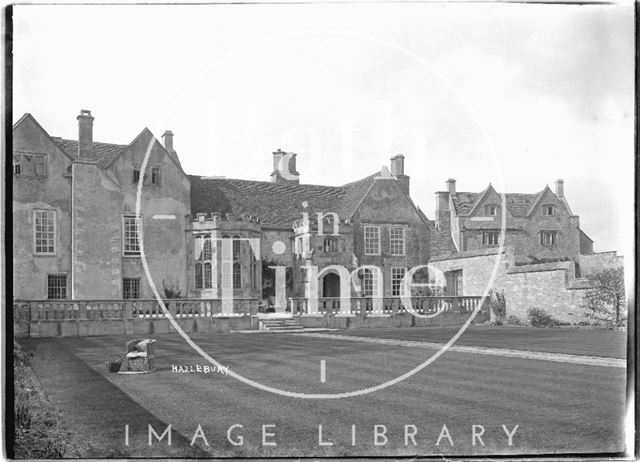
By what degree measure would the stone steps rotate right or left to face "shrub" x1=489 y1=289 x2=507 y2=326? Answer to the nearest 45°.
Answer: approximately 90° to its left

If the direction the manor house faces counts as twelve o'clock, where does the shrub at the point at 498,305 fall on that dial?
The shrub is roughly at 9 o'clock from the manor house.

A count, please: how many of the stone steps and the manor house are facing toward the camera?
2

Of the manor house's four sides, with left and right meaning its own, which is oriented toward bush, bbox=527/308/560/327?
left

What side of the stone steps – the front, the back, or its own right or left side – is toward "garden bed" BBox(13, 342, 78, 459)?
front

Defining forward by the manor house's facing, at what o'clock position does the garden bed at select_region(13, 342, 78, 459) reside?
The garden bed is roughly at 12 o'clock from the manor house.

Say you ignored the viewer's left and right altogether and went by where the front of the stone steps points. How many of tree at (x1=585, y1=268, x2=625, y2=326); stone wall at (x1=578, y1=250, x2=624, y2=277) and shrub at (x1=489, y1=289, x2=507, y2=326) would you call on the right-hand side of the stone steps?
0

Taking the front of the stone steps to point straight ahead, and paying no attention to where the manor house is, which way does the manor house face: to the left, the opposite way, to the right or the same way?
the same way

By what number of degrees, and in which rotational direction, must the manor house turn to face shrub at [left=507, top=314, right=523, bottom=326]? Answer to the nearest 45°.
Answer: approximately 90° to its left

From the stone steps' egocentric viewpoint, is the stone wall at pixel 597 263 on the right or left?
on its left

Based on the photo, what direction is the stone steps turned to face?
toward the camera

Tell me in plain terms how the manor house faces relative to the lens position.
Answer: facing the viewer
